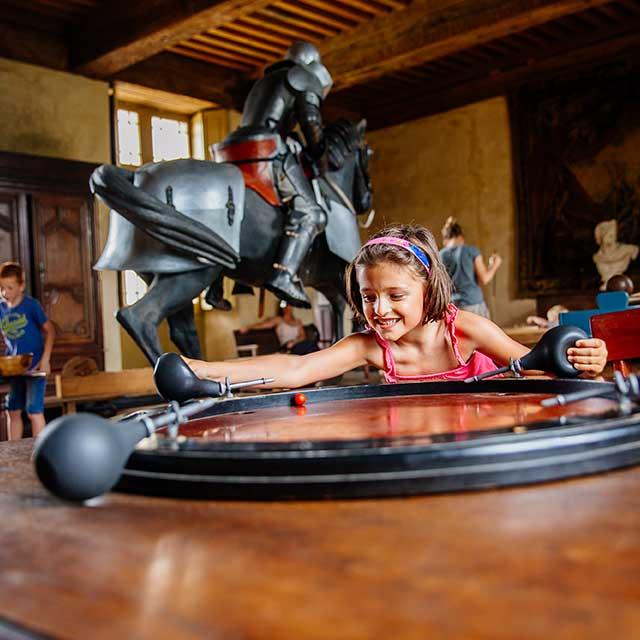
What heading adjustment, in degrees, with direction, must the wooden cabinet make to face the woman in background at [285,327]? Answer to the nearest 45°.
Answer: approximately 45° to its left

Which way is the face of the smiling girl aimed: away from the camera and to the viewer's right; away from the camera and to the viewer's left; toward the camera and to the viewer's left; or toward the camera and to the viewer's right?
toward the camera and to the viewer's left

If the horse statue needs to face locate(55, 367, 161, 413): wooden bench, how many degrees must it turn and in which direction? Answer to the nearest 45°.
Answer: approximately 135° to its left

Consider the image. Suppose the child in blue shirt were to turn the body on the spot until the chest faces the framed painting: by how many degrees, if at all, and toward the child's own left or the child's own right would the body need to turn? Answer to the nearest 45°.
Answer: approximately 135° to the child's own left

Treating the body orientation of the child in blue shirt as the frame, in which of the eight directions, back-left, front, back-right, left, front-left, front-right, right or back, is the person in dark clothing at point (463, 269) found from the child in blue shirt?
back-left

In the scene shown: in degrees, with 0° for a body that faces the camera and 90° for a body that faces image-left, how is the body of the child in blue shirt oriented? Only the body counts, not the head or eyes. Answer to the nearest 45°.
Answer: approximately 45°

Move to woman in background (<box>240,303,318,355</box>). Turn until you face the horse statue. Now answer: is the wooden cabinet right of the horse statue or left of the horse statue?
right

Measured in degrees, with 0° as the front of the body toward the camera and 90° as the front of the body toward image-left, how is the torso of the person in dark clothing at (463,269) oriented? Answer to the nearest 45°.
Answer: approximately 180°

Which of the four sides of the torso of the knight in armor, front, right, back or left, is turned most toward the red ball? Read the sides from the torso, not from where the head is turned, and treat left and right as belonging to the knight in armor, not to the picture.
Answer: right

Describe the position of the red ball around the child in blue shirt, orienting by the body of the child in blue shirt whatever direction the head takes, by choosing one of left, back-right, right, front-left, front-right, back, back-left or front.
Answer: front-left

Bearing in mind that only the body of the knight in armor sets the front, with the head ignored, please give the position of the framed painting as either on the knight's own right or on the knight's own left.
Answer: on the knight's own left

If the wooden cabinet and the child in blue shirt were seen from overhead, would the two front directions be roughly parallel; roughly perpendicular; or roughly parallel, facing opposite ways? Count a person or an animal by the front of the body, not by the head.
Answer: roughly parallel

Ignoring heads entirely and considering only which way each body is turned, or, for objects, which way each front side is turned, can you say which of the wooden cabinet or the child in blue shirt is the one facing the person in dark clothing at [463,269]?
the wooden cabinet

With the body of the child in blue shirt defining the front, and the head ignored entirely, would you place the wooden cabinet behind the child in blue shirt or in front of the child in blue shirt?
behind

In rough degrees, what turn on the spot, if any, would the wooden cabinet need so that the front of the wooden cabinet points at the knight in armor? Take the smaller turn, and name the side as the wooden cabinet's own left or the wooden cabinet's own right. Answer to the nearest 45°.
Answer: approximately 45° to the wooden cabinet's own right

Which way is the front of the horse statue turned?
to the viewer's right

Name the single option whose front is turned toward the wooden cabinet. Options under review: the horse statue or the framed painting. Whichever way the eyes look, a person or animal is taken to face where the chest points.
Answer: the framed painting

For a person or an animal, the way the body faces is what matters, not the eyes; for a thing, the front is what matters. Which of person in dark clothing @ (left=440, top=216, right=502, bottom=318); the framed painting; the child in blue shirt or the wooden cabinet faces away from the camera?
the person in dark clothing

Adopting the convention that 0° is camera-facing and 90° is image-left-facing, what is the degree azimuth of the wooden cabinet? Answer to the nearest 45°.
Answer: approximately 315°

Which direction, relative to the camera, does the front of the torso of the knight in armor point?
to the viewer's right
